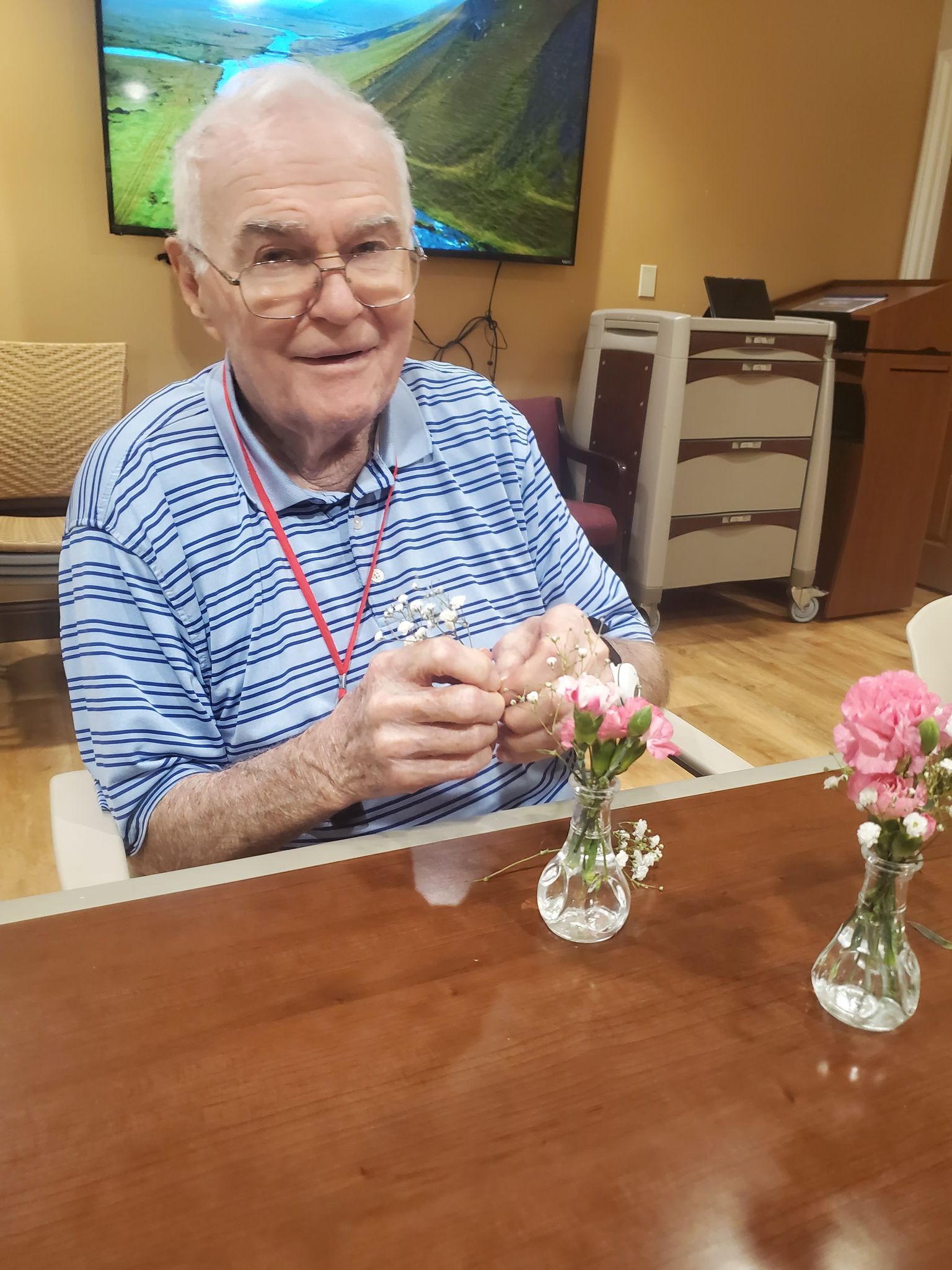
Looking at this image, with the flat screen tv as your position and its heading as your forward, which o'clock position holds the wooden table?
The wooden table is roughly at 12 o'clock from the flat screen tv.

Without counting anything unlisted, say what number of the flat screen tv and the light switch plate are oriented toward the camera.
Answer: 2

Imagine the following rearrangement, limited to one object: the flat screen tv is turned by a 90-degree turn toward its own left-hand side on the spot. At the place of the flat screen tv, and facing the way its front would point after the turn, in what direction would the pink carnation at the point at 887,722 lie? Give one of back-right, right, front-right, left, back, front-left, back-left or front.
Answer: right

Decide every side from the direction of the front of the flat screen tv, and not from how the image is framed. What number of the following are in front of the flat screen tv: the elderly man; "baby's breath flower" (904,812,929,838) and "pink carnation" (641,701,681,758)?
3

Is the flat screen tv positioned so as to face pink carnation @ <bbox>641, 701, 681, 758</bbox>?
yes

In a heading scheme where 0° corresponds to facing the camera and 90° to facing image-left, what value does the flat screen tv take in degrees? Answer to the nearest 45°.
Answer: approximately 0°

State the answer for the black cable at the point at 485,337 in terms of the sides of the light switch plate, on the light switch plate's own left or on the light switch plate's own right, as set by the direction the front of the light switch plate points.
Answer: on the light switch plate's own right

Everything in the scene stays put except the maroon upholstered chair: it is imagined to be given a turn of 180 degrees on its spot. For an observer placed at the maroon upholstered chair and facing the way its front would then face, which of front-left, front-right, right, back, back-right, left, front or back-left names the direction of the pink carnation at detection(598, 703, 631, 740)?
back-left

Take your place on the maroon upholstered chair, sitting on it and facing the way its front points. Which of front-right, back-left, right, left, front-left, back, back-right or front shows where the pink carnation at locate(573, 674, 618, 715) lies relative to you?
front-right

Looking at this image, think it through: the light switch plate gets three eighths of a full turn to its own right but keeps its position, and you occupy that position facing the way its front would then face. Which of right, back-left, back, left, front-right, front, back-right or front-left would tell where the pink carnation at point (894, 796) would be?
back-left

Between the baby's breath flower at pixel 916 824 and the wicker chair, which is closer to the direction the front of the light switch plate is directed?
the baby's breath flower

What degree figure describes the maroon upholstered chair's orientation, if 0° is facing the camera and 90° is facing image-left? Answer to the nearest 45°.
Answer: approximately 315°

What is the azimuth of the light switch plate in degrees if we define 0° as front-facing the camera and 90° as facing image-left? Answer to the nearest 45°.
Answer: approximately 0°

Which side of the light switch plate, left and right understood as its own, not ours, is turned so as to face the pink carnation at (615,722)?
front
